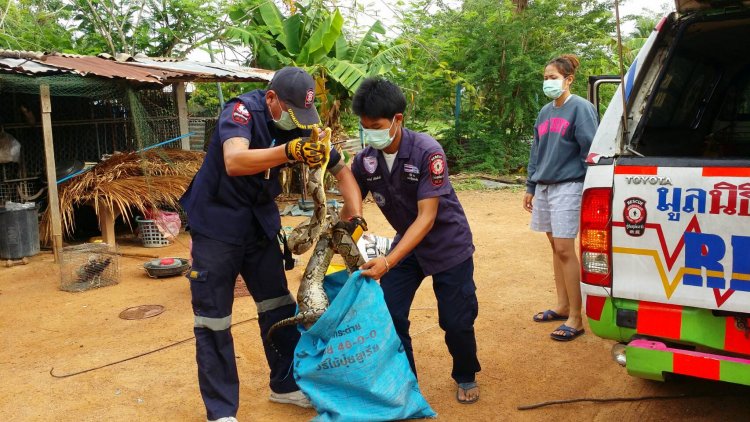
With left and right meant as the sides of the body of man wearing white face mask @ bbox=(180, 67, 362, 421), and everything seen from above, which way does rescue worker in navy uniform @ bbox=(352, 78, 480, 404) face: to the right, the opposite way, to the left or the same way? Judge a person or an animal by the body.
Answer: to the right

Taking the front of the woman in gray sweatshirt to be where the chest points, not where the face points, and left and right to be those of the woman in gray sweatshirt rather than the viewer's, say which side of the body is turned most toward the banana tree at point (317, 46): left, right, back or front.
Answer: right

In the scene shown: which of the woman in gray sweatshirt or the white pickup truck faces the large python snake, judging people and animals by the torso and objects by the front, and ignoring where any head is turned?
the woman in gray sweatshirt

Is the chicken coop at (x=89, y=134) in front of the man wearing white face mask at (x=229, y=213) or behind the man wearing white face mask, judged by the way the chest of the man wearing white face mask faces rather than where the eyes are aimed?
behind

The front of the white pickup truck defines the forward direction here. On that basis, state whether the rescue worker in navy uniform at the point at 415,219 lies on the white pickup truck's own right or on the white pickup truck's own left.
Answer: on the white pickup truck's own left

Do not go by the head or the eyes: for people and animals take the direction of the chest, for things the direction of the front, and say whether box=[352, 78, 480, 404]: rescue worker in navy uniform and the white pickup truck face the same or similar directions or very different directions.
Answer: very different directions

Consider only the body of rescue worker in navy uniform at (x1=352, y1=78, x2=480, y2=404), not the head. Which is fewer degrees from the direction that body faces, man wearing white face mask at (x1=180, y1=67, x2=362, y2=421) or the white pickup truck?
the man wearing white face mask

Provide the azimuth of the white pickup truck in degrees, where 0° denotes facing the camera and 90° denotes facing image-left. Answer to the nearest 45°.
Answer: approximately 180°

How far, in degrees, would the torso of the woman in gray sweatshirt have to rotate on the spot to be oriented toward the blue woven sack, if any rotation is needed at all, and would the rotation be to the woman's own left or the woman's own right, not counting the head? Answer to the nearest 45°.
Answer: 0° — they already face it

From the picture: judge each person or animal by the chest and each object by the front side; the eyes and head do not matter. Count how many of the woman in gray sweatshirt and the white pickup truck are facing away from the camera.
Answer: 1
